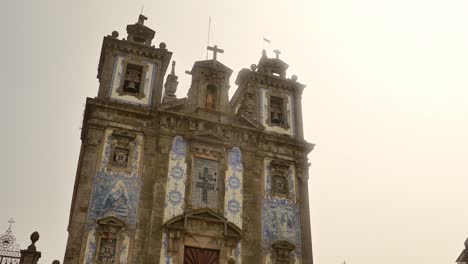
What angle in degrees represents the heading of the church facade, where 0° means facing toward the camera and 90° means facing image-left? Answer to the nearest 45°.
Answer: approximately 0°
